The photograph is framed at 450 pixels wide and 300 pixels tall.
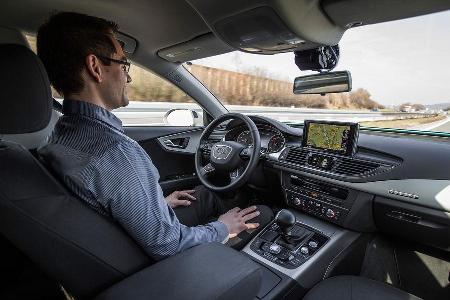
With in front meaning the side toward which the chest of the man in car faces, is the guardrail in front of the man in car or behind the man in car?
in front

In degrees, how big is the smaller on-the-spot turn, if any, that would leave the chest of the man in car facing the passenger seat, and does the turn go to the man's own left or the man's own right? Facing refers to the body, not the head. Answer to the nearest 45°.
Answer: approximately 45° to the man's own right

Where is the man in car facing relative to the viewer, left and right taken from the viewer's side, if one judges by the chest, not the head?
facing away from the viewer and to the right of the viewer

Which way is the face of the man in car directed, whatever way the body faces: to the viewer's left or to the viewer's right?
to the viewer's right
